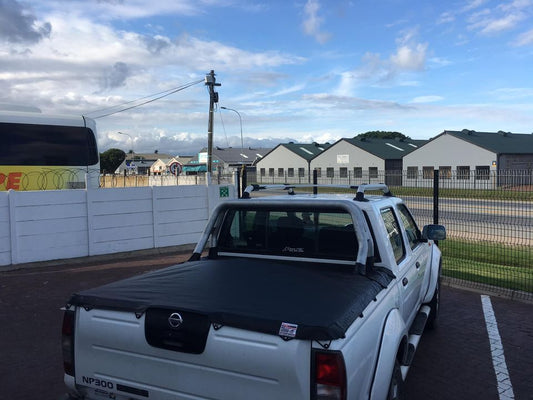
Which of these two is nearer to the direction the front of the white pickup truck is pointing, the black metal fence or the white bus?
the black metal fence

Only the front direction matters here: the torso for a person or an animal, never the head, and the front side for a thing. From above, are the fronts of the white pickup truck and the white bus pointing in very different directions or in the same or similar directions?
very different directions

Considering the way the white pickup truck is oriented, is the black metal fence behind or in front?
in front

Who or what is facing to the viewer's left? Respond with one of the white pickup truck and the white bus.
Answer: the white bus

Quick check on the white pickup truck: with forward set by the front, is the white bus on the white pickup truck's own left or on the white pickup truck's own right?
on the white pickup truck's own left

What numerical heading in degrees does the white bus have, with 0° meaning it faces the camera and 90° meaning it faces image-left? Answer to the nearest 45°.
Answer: approximately 90°

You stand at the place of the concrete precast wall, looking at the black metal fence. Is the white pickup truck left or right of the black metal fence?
right

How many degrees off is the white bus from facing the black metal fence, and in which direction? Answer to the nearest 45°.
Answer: approximately 135° to its left

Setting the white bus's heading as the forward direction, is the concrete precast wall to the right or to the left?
on its left

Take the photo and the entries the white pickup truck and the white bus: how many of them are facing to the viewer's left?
1

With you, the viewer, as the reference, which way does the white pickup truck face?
facing away from the viewer and to the right of the viewer

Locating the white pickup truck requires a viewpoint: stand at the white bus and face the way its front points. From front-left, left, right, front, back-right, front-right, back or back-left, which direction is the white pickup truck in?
left
